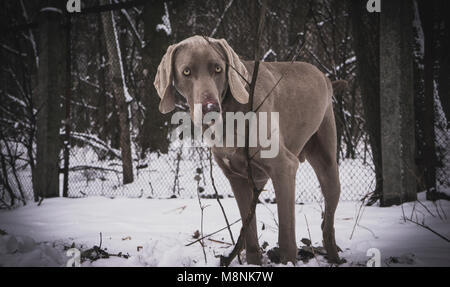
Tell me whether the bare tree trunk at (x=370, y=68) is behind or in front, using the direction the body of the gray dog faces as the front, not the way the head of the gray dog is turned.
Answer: behind

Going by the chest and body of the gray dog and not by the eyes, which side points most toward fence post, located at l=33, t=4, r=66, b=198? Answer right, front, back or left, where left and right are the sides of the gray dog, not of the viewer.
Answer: right

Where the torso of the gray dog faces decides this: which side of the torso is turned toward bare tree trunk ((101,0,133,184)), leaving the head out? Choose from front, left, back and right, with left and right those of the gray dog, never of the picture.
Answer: right

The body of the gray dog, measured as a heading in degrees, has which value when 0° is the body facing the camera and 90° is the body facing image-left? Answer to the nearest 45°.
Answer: approximately 45°

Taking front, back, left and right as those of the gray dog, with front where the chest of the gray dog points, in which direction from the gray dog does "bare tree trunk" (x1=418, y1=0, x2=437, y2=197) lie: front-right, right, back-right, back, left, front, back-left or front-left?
back

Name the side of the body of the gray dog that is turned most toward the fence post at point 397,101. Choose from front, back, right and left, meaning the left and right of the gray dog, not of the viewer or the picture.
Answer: back
